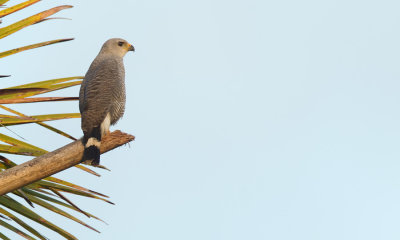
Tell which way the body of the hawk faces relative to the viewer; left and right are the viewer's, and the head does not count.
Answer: facing away from the viewer and to the right of the viewer
